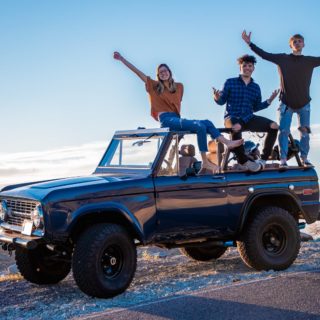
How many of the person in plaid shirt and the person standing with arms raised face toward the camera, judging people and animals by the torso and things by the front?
2

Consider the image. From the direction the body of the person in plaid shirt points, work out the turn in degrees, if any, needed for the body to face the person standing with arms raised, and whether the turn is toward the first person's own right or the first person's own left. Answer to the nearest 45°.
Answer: approximately 135° to the first person's own left

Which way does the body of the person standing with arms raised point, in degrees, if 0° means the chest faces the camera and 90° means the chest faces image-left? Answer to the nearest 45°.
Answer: approximately 0°

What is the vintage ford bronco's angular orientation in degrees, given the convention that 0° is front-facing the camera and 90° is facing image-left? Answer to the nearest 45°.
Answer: approximately 45°
